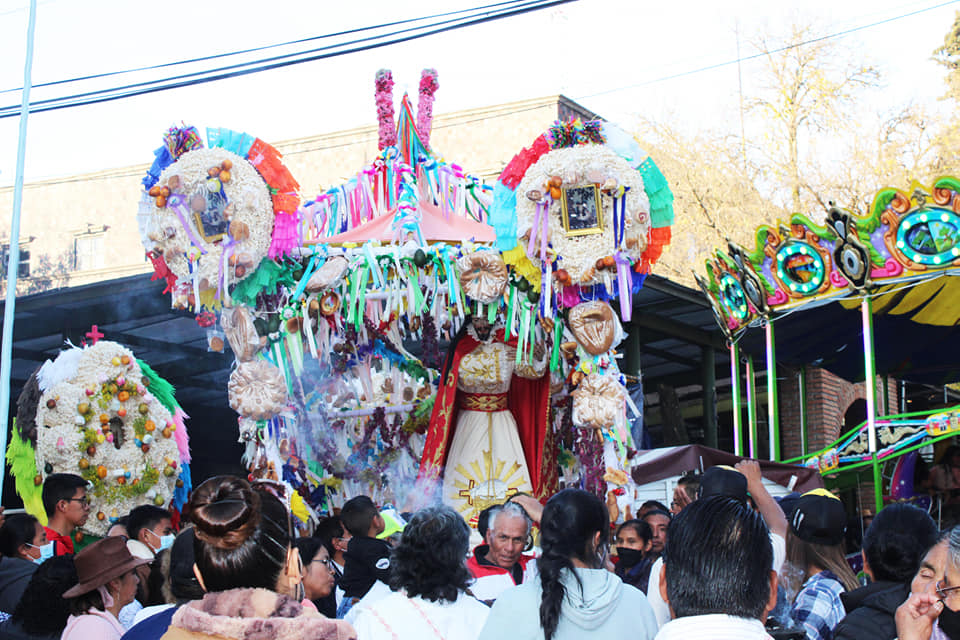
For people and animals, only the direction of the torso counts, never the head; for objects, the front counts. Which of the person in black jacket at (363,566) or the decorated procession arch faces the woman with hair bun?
the decorated procession arch

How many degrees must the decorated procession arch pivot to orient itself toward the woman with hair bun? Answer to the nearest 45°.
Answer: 0° — it already faces them

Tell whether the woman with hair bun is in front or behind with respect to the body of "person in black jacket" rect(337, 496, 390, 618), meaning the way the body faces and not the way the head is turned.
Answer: behind

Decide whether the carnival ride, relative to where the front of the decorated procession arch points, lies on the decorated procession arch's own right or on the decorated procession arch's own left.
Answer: on the decorated procession arch's own left

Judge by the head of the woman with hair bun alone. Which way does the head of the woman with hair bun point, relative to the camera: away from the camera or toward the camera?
away from the camera

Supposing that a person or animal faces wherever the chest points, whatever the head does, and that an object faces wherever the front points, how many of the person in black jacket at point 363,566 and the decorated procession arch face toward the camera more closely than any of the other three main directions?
1

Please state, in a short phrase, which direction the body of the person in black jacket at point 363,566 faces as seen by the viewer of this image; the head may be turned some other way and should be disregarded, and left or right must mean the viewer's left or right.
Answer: facing away from the viewer and to the right of the viewer

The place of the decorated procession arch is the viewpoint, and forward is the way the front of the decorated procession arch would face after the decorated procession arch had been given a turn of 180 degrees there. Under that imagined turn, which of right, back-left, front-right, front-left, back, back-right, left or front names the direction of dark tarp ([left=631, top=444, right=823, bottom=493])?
front-right

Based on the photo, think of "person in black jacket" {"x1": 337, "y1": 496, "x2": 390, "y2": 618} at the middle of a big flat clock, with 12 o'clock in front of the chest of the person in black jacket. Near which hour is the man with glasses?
The man with glasses is roughly at 9 o'clock from the person in black jacket.
